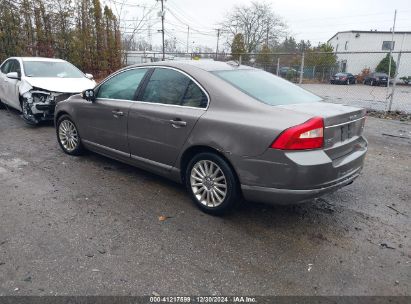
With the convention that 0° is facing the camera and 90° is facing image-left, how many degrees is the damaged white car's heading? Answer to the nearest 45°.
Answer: approximately 315°

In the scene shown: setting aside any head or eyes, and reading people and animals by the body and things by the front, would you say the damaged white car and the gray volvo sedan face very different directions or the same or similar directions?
very different directions

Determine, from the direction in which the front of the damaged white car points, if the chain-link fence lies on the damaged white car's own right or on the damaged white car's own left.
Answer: on the damaged white car's own left

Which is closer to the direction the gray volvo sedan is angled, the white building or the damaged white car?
the damaged white car

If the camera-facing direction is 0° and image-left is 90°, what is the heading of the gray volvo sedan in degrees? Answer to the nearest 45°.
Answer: approximately 135°

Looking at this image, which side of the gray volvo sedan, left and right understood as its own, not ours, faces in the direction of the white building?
right

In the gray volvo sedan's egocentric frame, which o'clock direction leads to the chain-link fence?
The chain-link fence is roughly at 2 o'clock from the gray volvo sedan.
